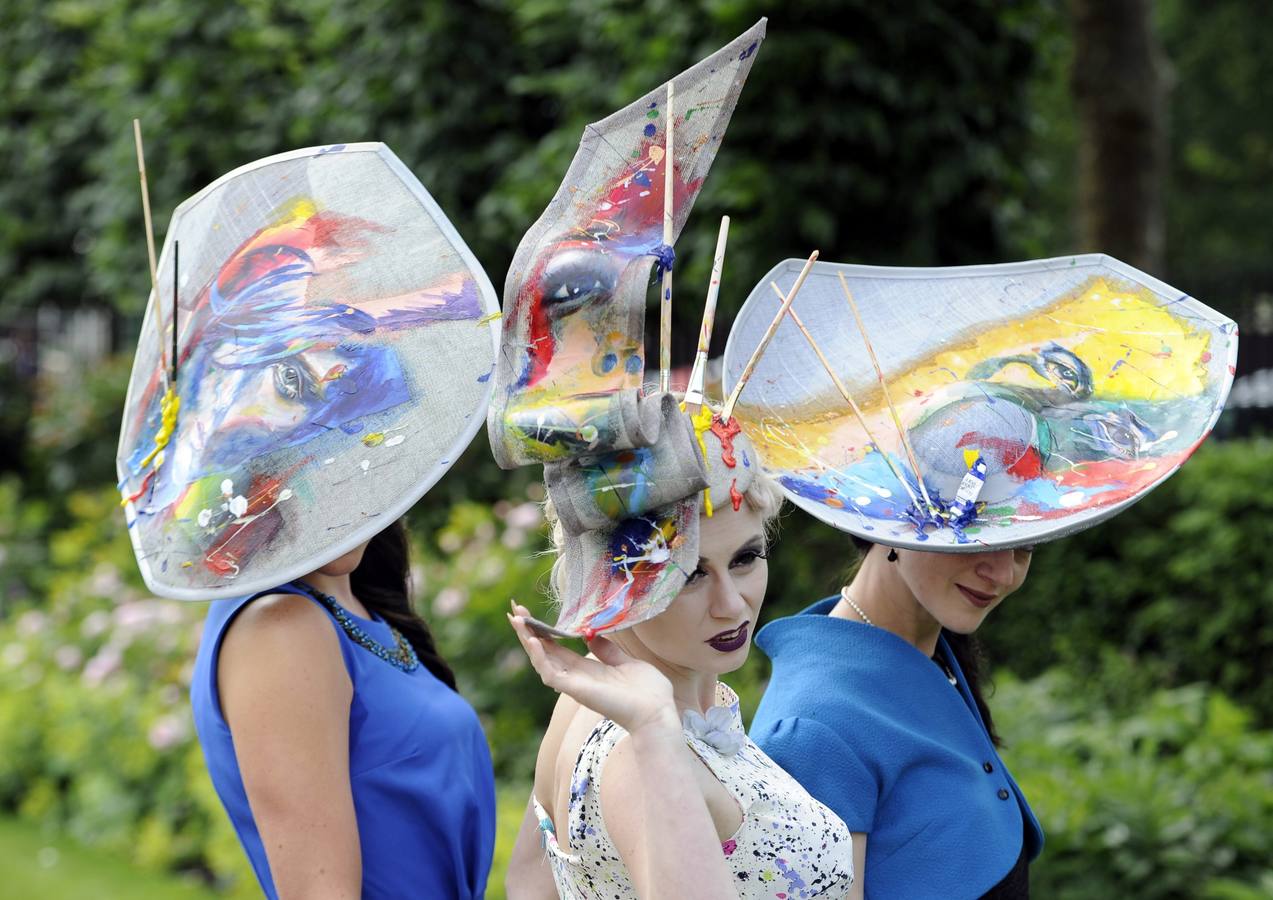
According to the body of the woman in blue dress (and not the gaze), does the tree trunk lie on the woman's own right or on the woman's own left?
on the woman's own left

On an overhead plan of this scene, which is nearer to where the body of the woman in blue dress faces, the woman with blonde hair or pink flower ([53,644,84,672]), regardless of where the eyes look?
the woman with blonde hair

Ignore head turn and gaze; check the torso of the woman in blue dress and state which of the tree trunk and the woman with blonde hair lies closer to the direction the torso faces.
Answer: the woman with blonde hair

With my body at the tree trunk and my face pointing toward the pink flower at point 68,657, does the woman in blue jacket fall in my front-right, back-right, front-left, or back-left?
front-left

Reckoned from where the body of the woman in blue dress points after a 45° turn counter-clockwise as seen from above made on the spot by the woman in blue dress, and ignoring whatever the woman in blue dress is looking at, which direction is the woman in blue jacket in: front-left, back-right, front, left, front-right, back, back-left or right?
front

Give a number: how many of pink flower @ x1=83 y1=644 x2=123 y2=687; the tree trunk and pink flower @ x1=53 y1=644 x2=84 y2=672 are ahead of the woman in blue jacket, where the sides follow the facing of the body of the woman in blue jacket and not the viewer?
0

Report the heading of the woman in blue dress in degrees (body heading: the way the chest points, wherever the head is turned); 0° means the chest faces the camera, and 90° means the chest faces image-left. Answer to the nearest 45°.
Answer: approximately 315°

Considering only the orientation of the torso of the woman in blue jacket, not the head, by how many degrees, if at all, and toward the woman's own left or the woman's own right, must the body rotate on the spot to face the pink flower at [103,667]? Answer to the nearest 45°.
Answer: approximately 180°

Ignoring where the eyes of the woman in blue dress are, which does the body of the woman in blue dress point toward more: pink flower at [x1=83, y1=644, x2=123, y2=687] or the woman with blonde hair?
the woman with blonde hair

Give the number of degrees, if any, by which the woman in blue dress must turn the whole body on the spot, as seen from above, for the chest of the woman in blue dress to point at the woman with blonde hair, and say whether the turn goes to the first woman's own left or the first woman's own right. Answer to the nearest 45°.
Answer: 0° — they already face them

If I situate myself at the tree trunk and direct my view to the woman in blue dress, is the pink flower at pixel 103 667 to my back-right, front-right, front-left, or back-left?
front-right

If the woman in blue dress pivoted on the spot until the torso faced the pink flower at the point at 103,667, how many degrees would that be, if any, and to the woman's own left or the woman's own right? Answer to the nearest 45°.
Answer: approximately 135° to the woman's own left

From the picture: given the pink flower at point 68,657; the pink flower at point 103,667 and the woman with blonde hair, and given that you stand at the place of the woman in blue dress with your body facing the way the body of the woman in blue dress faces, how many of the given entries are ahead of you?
1
